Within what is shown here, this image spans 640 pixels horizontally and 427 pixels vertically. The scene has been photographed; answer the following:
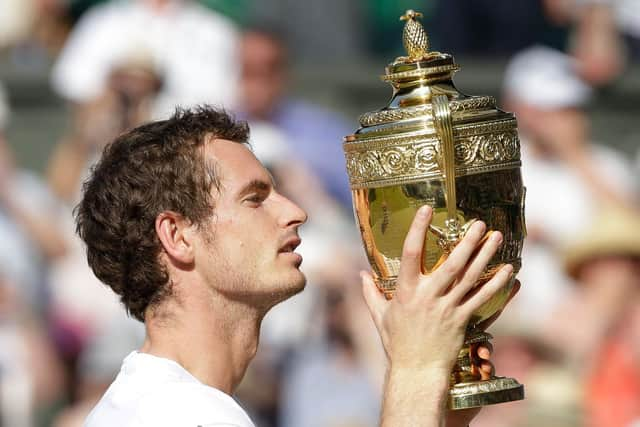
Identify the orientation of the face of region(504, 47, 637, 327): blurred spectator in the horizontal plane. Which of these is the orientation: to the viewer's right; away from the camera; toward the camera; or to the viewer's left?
toward the camera

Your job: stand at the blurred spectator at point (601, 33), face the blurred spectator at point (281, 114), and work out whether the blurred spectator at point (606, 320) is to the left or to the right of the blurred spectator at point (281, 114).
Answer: left

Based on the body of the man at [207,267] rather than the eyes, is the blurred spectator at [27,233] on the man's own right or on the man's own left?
on the man's own left

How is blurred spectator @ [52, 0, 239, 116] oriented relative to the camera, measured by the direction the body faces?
toward the camera

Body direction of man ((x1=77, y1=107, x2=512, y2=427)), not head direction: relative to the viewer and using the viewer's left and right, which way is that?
facing to the right of the viewer

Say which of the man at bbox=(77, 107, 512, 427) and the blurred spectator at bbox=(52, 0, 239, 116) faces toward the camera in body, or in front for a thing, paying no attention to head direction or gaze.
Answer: the blurred spectator

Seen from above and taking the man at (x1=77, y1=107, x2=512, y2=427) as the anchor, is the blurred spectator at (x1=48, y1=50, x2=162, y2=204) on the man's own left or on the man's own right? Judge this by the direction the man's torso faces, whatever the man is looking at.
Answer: on the man's own left

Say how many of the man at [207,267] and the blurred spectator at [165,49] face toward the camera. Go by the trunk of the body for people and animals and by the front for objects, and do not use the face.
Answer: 1

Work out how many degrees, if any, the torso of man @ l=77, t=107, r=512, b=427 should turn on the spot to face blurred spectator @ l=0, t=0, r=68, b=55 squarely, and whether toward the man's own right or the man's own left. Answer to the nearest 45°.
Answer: approximately 90° to the man's own left

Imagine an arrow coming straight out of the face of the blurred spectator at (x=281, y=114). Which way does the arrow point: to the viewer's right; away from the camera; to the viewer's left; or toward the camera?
toward the camera

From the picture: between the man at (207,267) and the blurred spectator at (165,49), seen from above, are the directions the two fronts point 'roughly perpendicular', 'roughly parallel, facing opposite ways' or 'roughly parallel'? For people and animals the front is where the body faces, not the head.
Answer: roughly perpendicular

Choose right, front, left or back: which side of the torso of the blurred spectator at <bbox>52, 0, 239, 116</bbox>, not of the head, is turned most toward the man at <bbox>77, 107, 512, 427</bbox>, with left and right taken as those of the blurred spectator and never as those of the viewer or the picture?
front

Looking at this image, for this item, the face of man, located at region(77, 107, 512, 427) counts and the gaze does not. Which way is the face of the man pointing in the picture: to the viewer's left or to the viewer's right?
to the viewer's right
